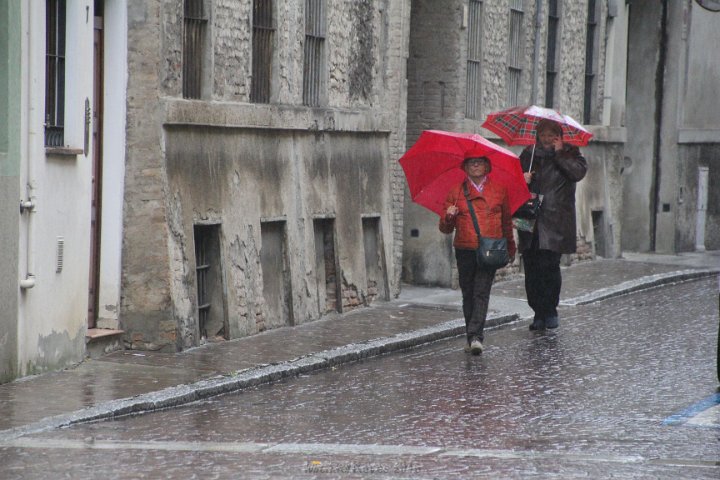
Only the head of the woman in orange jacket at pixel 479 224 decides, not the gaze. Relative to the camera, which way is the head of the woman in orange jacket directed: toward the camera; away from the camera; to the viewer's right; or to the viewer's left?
toward the camera

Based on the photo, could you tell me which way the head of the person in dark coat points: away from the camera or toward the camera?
toward the camera

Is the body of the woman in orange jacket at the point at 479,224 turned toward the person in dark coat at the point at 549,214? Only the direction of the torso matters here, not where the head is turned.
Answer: no

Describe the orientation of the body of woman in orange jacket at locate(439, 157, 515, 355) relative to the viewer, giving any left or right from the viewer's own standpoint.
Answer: facing the viewer
